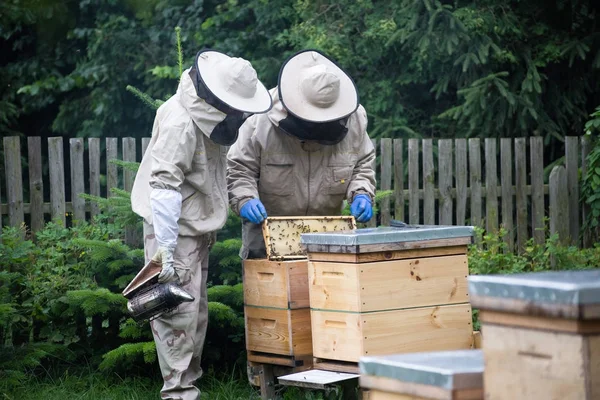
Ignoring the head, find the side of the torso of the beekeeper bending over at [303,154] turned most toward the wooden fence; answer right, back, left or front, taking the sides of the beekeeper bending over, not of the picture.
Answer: back

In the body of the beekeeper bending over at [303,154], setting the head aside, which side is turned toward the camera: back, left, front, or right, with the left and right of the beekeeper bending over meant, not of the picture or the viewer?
front

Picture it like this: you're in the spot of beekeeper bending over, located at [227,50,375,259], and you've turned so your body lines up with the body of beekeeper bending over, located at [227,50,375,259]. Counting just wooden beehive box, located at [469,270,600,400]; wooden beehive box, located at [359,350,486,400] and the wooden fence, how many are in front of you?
2

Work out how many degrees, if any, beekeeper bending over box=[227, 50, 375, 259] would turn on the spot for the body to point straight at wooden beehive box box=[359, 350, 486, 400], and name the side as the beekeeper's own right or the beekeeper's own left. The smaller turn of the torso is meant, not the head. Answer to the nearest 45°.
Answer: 0° — they already face it

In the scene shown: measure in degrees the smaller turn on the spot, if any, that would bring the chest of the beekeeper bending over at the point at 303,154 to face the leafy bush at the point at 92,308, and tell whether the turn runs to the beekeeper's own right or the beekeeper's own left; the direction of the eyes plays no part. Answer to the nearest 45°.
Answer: approximately 90° to the beekeeper's own right
